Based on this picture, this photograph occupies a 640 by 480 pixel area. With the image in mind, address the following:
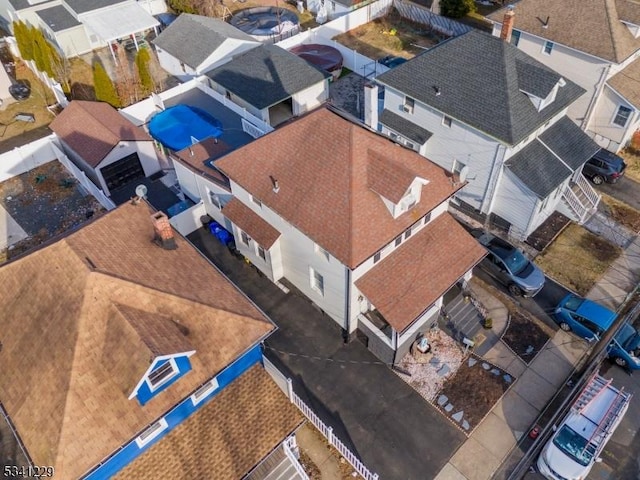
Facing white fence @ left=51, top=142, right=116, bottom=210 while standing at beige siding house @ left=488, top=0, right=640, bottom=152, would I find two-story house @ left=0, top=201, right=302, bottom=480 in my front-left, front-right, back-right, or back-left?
front-left

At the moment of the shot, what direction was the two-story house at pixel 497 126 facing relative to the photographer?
facing the viewer and to the right of the viewer

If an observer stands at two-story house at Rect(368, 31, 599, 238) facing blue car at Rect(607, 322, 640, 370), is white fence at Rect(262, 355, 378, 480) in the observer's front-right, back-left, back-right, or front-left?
front-right

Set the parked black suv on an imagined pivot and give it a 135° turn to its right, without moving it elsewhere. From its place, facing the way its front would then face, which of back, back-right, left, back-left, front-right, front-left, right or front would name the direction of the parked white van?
right

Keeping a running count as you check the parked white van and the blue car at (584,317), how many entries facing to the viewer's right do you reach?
0

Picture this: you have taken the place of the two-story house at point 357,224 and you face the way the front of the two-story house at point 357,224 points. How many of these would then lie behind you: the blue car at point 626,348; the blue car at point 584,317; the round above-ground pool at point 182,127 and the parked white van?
1

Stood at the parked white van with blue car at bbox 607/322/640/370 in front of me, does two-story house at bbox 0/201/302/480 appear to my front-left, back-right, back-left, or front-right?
back-left

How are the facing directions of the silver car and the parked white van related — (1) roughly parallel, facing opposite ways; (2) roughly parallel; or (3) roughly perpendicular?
roughly perpendicular

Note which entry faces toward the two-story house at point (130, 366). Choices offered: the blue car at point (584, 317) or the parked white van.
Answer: the parked white van

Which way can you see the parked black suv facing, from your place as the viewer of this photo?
facing away from the viewer and to the left of the viewer

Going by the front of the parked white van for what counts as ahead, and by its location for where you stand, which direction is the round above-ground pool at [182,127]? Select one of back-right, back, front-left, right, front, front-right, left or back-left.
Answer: front-right

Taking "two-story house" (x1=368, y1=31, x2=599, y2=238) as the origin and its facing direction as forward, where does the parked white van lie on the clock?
The parked white van is roughly at 1 o'clock from the two-story house.

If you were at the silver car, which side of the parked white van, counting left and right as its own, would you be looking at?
right

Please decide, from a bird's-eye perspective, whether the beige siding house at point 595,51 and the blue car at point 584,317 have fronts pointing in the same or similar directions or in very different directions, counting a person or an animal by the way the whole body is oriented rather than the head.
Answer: very different directions
